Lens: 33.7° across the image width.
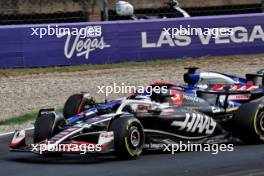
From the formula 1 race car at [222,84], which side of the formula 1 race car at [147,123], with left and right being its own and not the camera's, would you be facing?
back
